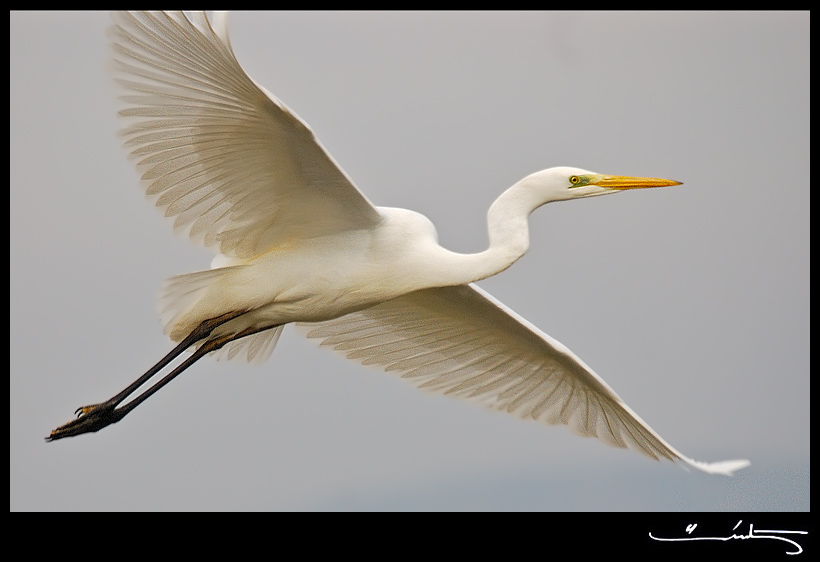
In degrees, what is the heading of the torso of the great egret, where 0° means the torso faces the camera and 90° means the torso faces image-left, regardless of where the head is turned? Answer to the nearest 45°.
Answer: approximately 270°
